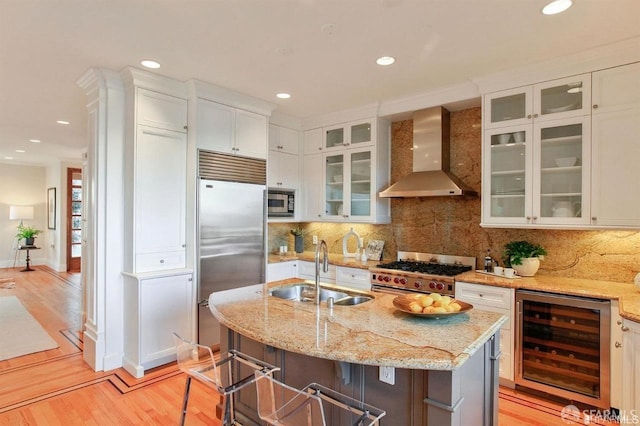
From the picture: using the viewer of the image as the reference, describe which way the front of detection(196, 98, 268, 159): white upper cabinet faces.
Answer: facing the viewer and to the right of the viewer

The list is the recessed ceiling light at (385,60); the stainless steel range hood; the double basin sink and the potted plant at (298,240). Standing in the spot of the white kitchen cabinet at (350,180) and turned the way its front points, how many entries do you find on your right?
1

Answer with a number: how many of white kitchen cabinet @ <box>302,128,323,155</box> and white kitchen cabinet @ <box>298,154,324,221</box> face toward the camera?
2

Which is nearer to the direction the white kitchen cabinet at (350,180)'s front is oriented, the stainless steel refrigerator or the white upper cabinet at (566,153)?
the stainless steel refrigerator
